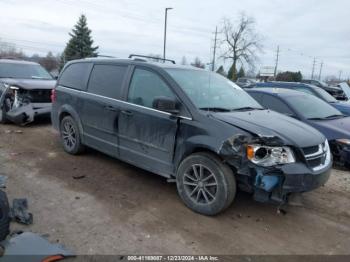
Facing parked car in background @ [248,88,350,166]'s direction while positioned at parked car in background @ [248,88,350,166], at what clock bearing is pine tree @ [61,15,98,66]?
The pine tree is roughly at 6 o'clock from the parked car in background.

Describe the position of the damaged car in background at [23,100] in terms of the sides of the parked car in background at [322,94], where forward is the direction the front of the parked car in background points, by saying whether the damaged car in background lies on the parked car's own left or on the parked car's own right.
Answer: on the parked car's own right

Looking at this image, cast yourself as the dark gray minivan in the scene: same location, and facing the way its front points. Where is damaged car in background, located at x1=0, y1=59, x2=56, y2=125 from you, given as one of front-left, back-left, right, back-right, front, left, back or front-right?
back

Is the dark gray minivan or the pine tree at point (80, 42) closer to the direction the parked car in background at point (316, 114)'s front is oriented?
the dark gray minivan

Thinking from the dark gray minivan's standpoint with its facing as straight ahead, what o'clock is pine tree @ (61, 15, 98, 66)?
The pine tree is roughly at 7 o'clock from the dark gray minivan.

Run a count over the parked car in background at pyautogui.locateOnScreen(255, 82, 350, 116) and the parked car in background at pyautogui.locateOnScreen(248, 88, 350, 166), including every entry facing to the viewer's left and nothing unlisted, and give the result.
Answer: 0

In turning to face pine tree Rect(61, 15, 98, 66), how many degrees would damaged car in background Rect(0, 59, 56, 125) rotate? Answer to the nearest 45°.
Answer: approximately 135° to its left

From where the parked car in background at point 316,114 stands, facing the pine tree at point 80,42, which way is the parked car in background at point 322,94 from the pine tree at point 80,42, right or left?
right

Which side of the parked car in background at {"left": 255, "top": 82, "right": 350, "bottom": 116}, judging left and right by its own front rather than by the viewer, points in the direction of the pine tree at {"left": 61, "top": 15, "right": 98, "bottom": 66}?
back
